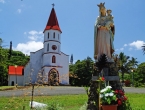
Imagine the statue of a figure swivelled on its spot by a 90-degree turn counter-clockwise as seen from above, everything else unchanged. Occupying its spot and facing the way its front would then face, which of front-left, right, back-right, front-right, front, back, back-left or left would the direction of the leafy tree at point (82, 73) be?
left

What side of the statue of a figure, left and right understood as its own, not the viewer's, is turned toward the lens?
front

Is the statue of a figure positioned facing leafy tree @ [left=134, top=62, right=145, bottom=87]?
no

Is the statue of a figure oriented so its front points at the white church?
no
